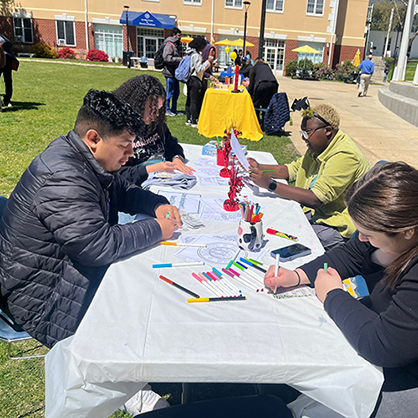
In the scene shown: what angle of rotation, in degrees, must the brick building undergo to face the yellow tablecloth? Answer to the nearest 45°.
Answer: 0° — it already faces it

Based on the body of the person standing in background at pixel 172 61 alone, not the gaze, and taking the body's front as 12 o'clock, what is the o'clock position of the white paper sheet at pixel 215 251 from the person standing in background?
The white paper sheet is roughly at 3 o'clock from the person standing in background.

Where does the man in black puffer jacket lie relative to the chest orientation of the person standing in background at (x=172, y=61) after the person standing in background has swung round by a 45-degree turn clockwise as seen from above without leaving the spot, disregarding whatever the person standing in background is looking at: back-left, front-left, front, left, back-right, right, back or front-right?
front-right

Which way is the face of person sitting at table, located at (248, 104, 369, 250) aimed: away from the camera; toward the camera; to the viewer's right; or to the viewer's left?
to the viewer's left

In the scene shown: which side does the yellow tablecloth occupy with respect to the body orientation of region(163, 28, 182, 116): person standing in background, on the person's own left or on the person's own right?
on the person's own right

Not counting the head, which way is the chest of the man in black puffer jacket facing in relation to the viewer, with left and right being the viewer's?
facing to the right of the viewer

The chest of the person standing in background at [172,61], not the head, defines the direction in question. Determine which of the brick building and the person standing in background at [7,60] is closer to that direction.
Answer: the brick building

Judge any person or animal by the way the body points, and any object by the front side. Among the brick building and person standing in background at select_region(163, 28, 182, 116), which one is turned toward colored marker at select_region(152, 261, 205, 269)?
the brick building
